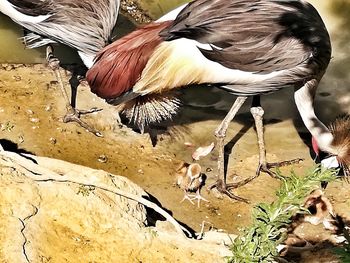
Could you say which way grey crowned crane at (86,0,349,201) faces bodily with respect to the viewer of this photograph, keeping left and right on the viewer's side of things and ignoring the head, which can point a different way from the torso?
facing to the right of the viewer

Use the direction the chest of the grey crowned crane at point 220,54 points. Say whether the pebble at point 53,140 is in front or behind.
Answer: behind

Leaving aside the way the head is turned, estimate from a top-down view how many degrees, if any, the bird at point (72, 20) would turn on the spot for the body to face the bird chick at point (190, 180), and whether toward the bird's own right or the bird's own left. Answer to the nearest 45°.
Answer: approximately 45° to the bird's own right

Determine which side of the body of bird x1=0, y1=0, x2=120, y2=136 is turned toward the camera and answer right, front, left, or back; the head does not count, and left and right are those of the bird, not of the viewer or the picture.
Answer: right

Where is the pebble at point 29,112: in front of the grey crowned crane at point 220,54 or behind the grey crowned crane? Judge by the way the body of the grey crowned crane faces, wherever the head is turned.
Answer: behind

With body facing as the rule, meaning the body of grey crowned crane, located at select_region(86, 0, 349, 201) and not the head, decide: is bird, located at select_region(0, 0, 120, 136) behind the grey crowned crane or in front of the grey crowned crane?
behind
